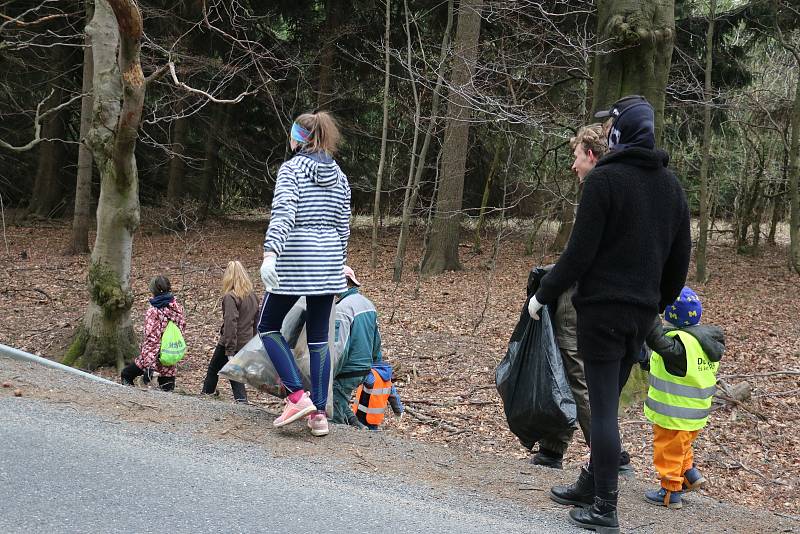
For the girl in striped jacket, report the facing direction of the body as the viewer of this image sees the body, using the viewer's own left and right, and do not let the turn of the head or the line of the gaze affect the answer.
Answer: facing away from the viewer and to the left of the viewer

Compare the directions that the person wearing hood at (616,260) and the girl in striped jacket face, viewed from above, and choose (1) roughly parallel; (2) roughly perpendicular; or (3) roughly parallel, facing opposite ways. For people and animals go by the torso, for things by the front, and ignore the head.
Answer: roughly parallel

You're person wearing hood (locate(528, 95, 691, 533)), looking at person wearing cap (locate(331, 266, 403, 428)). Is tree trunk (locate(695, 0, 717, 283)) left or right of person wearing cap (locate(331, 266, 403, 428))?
right

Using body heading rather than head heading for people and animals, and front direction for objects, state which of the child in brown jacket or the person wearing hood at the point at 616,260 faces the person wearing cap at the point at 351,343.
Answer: the person wearing hood at the point at 616,260

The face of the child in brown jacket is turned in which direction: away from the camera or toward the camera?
away from the camera

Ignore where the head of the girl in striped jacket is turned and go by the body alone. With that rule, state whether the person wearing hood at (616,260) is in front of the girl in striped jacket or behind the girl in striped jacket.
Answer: behind

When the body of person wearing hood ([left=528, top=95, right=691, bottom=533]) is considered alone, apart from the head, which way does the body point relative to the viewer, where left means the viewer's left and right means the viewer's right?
facing away from the viewer and to the left of the viewer

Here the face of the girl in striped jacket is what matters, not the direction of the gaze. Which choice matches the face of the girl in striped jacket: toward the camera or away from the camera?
away from the camera

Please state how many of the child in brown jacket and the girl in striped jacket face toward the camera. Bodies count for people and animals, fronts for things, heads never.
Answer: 0

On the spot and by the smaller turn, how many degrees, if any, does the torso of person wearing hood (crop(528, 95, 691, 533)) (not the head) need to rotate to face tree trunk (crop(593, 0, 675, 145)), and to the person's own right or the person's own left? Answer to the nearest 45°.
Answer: approximately 45° to the person's own right

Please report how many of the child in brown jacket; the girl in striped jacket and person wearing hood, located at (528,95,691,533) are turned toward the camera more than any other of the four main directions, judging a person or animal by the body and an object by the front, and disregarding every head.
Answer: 0

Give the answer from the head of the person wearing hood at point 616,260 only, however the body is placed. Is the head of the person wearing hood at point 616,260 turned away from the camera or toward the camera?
away from the camera

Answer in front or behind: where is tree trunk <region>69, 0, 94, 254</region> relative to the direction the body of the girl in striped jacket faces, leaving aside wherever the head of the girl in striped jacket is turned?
in front

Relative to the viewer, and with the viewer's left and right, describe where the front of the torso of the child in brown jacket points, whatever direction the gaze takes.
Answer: facing away from the viewer and to the left of the viewer
